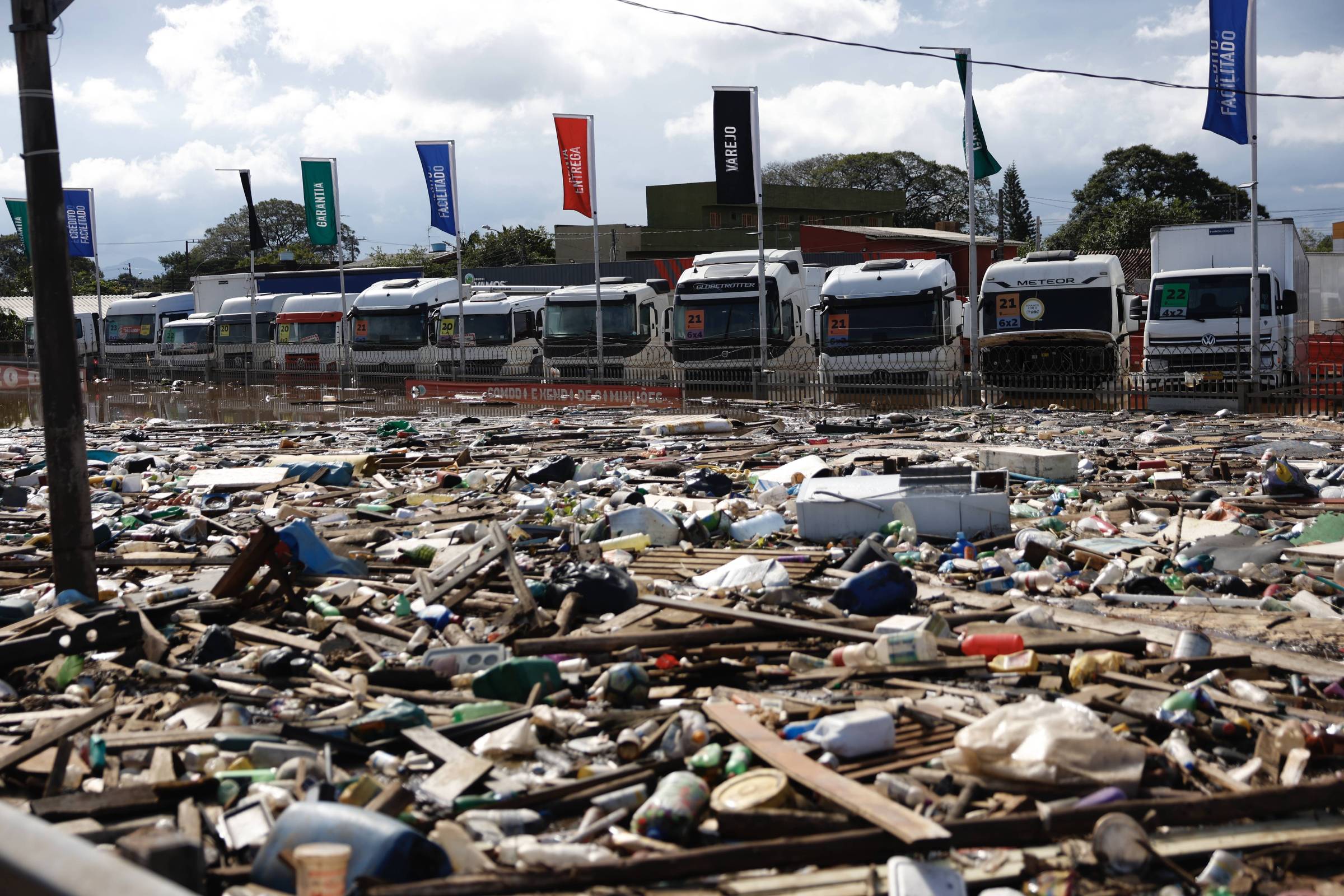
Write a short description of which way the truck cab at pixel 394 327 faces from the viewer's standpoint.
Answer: facing the viewer and to the left of the viewer

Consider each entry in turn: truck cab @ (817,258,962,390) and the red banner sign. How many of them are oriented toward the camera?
2

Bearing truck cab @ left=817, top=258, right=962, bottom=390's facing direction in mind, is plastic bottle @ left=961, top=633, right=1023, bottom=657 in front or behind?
in front

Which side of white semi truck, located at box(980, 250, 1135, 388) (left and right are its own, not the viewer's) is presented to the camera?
front

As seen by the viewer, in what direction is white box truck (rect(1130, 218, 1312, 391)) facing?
toward the camera

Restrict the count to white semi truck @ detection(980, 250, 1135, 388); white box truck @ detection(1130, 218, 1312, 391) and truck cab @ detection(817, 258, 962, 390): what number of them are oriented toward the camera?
3

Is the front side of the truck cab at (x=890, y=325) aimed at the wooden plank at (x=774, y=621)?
yes

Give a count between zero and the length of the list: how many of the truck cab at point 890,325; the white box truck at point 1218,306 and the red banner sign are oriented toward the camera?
3

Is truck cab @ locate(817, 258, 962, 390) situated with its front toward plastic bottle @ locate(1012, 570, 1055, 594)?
yes

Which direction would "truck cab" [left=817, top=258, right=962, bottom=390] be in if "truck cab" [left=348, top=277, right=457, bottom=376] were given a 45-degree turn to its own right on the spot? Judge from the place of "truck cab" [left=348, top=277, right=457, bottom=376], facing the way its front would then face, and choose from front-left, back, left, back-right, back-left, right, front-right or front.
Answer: back-left

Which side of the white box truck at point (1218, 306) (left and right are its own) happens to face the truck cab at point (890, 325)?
right

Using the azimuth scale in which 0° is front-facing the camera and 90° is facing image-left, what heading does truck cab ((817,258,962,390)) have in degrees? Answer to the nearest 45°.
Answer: approximately 0°

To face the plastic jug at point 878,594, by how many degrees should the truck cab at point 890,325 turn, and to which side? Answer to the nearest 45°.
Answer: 0° — it already faces it

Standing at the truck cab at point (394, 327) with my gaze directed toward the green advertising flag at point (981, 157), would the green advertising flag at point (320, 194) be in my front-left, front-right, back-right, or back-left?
back-right

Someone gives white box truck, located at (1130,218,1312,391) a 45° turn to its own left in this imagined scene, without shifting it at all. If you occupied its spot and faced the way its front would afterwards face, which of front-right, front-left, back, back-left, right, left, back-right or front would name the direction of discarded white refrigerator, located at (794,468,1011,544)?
front-right

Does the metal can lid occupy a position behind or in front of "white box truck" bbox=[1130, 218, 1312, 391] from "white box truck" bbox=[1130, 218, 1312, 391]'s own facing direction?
in front

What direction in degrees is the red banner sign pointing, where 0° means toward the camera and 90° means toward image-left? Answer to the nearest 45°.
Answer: approximately 0°

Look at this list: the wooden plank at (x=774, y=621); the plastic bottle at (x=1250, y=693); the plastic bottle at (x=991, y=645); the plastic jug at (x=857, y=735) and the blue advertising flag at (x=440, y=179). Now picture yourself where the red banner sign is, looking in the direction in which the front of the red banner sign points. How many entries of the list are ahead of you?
4
